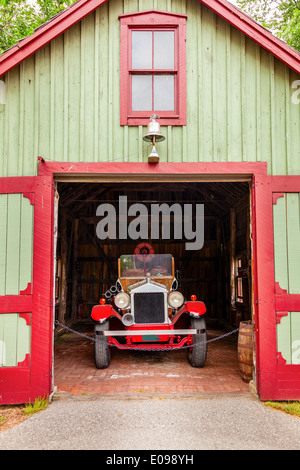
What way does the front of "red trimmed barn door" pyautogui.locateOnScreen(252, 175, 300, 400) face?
toward the camera

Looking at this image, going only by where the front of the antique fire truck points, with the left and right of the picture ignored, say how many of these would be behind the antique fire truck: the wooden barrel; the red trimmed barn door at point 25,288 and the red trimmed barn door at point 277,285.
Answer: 0

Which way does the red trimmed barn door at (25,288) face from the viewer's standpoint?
toward the camera

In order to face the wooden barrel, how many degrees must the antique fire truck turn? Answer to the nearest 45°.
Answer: approximately 45° to its left

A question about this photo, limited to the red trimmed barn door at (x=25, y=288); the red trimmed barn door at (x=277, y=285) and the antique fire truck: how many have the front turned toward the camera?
3

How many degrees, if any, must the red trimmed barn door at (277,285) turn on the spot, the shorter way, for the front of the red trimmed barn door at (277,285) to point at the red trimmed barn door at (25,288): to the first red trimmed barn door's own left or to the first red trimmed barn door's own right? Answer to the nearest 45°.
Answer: approximately 90° to the first red trimmed barn door's own right

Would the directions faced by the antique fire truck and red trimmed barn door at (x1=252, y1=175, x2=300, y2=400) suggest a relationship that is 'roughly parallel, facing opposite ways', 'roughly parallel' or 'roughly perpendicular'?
roughly parallel

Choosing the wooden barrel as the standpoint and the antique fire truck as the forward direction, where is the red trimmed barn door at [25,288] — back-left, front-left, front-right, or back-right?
front-left

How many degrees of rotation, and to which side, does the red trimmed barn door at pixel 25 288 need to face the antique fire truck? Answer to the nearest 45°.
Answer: approximately 135° to its left

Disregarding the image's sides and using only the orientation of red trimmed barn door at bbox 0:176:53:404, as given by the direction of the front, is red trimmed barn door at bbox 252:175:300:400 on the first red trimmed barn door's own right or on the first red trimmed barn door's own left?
on the first red trimmed barn door's own left

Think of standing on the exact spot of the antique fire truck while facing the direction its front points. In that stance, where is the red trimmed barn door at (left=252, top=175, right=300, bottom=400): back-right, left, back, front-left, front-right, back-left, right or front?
front-left

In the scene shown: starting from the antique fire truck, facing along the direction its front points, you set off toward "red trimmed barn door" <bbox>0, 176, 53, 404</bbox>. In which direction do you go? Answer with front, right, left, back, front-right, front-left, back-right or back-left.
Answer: front-right

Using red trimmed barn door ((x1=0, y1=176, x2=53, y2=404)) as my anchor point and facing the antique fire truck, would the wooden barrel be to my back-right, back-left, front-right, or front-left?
front-right

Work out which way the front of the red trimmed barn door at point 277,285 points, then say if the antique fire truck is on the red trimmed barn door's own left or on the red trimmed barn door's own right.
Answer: on the red trimmed barn door's own right
